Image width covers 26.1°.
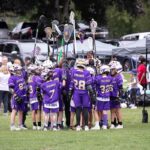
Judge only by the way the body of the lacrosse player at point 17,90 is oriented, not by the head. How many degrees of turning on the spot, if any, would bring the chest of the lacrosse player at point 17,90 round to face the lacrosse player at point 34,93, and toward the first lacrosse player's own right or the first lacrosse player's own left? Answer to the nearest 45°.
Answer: approximately 45° to the first lacrosse player's own left

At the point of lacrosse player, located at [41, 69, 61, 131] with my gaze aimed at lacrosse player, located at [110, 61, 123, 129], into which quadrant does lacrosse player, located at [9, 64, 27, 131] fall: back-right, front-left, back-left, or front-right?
back-left

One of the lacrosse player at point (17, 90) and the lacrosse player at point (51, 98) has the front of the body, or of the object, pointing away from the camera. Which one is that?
the lacrosse player at point (51, 98)

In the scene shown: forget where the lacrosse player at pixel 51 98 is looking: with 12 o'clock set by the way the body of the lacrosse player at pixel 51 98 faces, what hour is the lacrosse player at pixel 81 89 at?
the lacrosse player at pixel 81 89 is roughly at 3 o'clock from the lacrosse player at pixel 51 98.

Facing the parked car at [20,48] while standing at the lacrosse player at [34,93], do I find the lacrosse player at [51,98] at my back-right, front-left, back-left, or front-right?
back-right

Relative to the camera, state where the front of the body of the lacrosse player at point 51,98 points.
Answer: away from the camera

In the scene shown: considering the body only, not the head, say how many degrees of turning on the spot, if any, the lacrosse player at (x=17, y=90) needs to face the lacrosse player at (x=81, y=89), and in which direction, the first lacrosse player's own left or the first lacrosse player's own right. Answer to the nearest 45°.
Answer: approximately 45° to the first lacrosse player's own left

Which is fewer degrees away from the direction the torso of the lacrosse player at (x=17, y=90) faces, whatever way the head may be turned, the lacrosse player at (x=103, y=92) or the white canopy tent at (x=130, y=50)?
the lacrosse player

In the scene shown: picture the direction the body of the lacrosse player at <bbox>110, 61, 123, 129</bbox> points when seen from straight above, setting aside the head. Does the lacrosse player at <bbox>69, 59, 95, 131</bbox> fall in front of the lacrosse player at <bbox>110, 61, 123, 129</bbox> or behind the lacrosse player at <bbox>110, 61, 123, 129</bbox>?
in front

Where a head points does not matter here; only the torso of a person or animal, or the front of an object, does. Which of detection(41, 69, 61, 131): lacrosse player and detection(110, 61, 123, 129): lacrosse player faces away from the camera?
detection(41, 69, 61, 131): lacrosse player

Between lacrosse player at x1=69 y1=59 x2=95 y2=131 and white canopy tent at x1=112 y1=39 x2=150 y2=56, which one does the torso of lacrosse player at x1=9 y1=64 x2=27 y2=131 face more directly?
the lacrosse player
